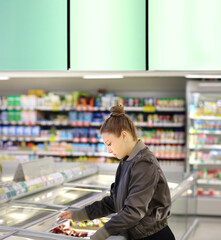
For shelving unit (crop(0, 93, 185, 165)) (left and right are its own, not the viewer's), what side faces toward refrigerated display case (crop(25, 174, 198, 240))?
front

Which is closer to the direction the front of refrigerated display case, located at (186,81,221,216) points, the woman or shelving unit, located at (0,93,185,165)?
the woman

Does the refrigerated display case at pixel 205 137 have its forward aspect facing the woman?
yes

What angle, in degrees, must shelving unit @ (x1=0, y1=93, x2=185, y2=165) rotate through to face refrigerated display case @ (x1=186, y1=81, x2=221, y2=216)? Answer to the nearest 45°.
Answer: approximately 45° to its left

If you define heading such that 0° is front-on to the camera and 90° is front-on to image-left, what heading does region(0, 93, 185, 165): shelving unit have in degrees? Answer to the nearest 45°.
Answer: approximately 0°

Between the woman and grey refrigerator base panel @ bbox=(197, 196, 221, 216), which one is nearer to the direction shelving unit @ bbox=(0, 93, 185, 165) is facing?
the woman

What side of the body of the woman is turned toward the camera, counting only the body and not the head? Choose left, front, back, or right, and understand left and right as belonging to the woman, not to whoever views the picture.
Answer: left

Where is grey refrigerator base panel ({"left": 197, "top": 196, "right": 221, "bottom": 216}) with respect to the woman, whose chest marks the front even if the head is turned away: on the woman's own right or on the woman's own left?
on the woman's own right

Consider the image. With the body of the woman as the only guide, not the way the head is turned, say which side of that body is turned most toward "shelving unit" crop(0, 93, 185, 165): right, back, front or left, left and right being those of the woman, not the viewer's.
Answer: right

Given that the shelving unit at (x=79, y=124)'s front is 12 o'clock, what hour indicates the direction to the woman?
The woman is roughly at 12 o'clock from the shelving unit.
